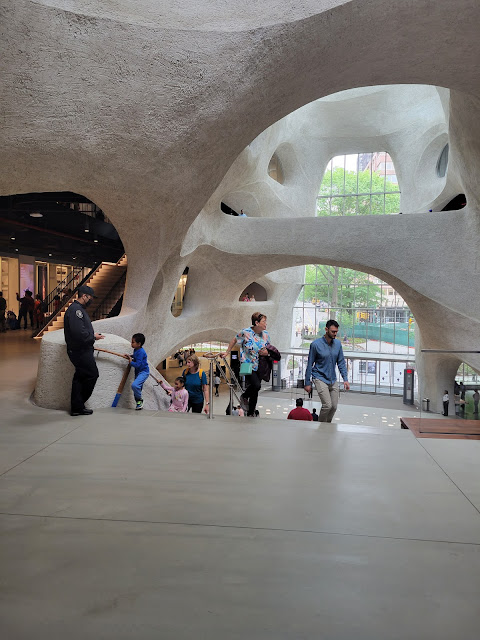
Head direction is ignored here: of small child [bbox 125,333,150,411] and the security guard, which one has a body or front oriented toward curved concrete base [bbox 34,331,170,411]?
the small child

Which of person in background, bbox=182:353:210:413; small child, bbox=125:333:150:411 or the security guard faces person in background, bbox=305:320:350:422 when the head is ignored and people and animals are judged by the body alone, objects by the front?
the security guard

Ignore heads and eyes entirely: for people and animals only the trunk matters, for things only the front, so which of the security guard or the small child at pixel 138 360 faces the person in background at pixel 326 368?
the security guard

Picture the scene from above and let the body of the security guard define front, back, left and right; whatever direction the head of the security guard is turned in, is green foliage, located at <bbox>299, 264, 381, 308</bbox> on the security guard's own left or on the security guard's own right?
on the security guard's own left

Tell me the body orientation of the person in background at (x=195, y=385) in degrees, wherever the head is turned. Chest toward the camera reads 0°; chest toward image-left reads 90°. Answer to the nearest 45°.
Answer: approximately 45°

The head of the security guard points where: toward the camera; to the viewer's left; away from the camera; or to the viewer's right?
to the viewer's right

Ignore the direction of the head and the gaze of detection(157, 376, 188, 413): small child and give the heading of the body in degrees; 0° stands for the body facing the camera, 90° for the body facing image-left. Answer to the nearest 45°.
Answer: approximately 45°

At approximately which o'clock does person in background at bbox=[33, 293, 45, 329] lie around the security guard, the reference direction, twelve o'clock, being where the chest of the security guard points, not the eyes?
The person in background is roughly at 9 o'clock from the security guard.

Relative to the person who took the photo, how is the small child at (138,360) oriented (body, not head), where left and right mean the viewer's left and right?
facing to the left of the viewer

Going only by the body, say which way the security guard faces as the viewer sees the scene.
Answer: to the viewer's right

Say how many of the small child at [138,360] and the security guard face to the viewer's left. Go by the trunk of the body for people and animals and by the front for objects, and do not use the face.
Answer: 1

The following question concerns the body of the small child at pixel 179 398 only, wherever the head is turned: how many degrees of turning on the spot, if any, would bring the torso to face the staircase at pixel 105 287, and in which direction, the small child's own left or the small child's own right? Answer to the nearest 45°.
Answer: approximately 135° to the small child's own right
